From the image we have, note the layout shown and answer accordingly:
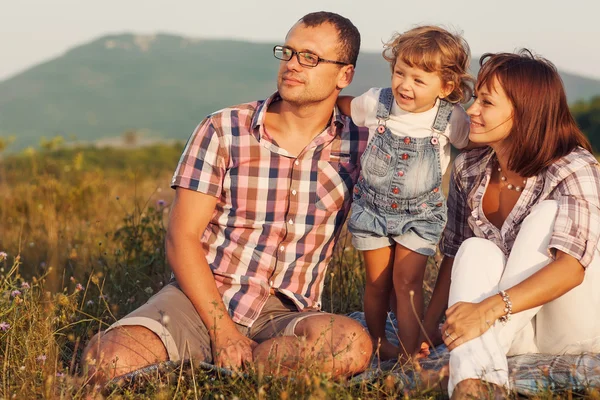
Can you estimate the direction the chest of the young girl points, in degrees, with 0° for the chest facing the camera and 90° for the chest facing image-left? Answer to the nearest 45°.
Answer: approximately 0°

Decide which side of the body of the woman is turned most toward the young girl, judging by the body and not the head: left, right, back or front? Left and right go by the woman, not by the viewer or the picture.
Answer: right

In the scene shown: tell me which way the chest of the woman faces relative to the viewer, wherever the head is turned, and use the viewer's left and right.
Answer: facing the viewer and to the left of the viewer

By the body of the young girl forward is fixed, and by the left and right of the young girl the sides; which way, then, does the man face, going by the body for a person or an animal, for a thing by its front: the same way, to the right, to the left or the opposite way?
the same way

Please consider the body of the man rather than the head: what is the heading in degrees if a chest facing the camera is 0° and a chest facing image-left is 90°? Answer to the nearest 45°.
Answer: approximately 0°

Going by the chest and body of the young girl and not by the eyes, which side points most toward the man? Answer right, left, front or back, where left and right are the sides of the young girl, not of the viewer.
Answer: right

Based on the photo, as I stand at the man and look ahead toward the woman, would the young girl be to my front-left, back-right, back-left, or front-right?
front-left

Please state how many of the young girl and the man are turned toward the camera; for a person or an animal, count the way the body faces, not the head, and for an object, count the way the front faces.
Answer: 2
